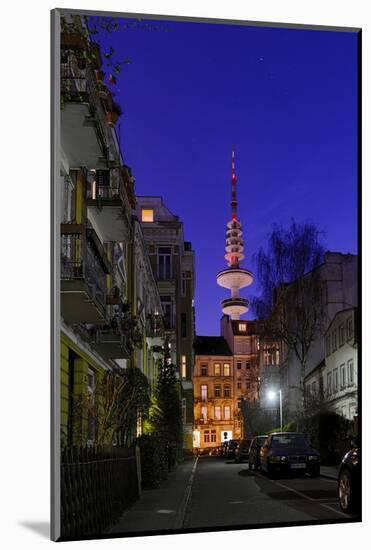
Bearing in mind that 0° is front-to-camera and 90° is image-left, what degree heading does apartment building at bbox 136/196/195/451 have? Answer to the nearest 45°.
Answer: approximately 315°

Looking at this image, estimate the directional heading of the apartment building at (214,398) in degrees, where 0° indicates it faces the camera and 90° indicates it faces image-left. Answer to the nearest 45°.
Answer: approximately 0°

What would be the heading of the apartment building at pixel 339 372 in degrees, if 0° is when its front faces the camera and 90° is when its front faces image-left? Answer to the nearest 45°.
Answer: approximately 45°

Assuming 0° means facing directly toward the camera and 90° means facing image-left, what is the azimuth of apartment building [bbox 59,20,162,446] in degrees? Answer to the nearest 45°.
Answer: approximately 270°
